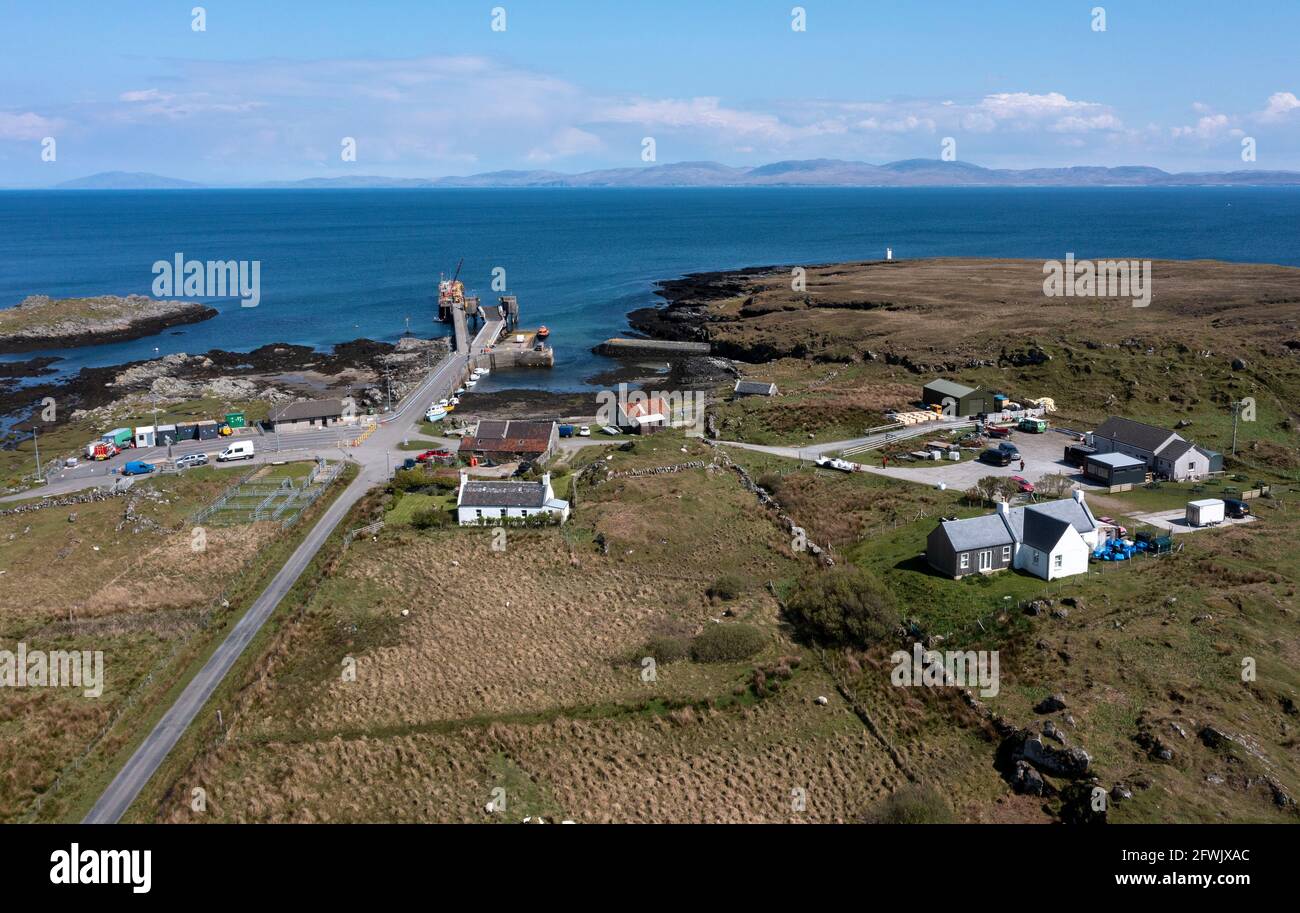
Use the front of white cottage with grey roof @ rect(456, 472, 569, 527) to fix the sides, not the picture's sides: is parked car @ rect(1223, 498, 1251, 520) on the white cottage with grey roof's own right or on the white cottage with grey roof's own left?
on the white cottage with grey roof's own left

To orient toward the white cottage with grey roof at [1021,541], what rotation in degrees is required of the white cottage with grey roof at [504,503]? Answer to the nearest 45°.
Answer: approximately 45° to its left

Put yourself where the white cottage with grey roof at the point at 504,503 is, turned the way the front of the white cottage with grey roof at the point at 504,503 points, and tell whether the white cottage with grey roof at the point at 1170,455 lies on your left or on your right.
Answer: on your left

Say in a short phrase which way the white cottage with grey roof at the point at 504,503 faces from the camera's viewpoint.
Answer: facing the viewer

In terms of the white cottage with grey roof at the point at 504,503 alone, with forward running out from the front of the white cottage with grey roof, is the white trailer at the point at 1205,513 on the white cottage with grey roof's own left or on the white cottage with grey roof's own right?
on the white cottage with grey roof's own left
